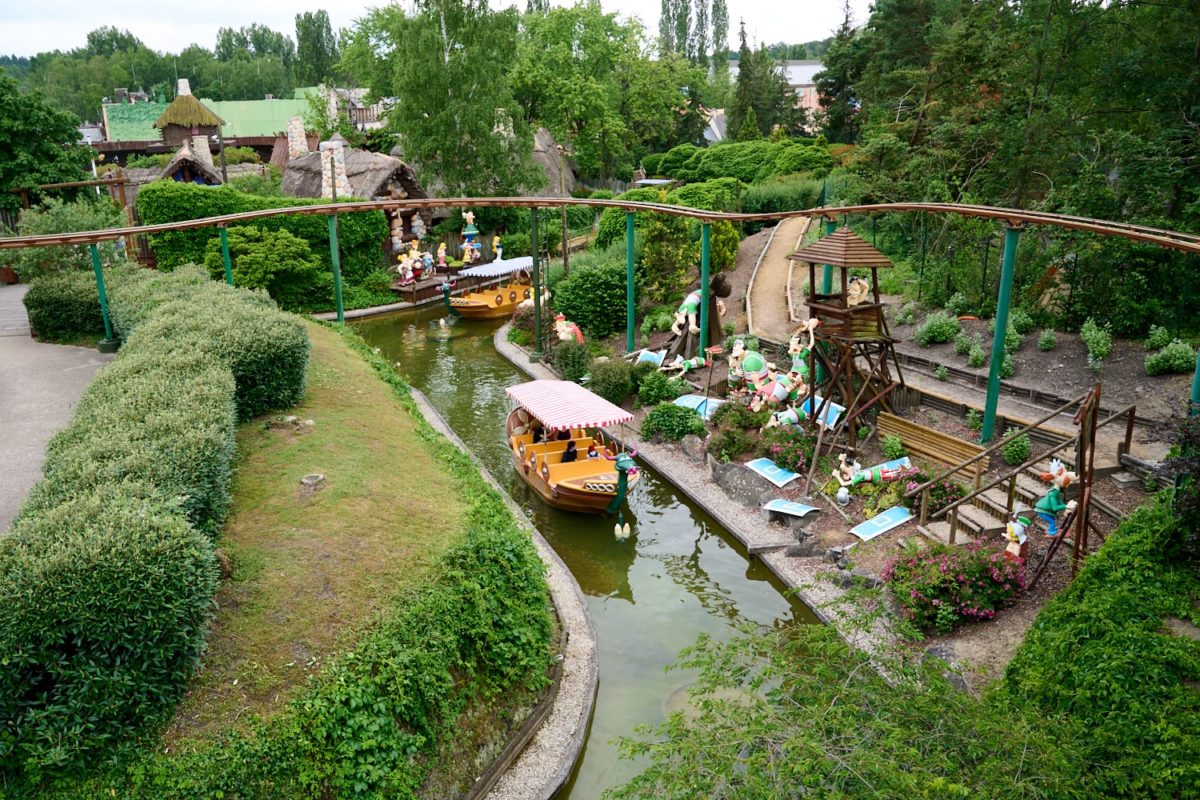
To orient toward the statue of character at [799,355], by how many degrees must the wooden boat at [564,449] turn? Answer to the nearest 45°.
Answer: approximately 90° to its left

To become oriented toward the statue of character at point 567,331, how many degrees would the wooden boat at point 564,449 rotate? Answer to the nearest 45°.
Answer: approximately 135° to its left

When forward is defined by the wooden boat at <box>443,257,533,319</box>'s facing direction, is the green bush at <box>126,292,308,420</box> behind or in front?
in front

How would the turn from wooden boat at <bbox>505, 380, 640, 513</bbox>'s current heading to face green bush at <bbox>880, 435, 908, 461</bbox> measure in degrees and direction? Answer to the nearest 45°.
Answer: approximately 45° to its left

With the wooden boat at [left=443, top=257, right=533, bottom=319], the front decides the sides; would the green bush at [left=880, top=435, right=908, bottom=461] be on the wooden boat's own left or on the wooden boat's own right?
on the wooden boat's own left

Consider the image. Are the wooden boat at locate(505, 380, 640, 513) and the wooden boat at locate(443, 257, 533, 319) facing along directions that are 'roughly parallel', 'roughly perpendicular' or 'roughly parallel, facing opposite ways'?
roughly perpendicular

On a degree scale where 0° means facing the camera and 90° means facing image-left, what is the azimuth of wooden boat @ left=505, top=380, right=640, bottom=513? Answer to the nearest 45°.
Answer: approximately 315°

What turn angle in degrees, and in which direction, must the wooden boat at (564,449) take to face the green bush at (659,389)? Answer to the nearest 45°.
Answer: approximately 90° to its left
